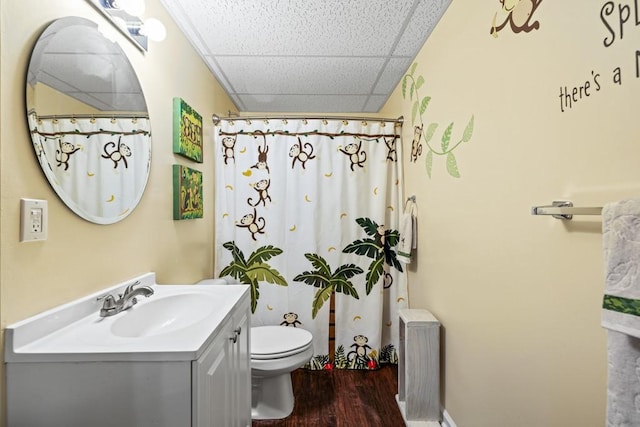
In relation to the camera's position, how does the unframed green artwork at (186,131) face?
facing the viewer and to the right of the viewer

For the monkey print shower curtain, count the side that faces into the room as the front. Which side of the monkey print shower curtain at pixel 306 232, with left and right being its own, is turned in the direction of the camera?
front

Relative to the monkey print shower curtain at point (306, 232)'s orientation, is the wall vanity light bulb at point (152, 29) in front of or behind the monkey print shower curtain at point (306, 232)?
in front

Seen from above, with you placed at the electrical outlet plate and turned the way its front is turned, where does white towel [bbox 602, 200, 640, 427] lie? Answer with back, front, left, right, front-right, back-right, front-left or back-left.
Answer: front

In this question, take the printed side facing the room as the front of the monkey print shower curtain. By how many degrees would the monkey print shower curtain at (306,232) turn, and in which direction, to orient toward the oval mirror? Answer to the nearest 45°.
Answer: approximately 45° to its right

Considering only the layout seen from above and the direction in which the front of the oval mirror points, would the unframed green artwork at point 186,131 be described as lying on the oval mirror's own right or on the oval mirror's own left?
on the oval mirror's own left

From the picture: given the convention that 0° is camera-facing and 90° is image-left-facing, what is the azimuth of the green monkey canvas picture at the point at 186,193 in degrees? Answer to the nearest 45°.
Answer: approximately 315°

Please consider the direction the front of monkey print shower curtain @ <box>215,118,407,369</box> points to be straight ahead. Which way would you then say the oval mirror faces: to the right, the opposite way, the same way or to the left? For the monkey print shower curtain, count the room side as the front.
to the left

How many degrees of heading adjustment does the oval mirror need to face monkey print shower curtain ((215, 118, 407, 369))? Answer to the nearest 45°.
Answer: approximately 90° to its left
